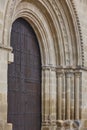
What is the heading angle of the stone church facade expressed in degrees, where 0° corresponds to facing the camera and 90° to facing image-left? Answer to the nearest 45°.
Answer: approximately 315°
